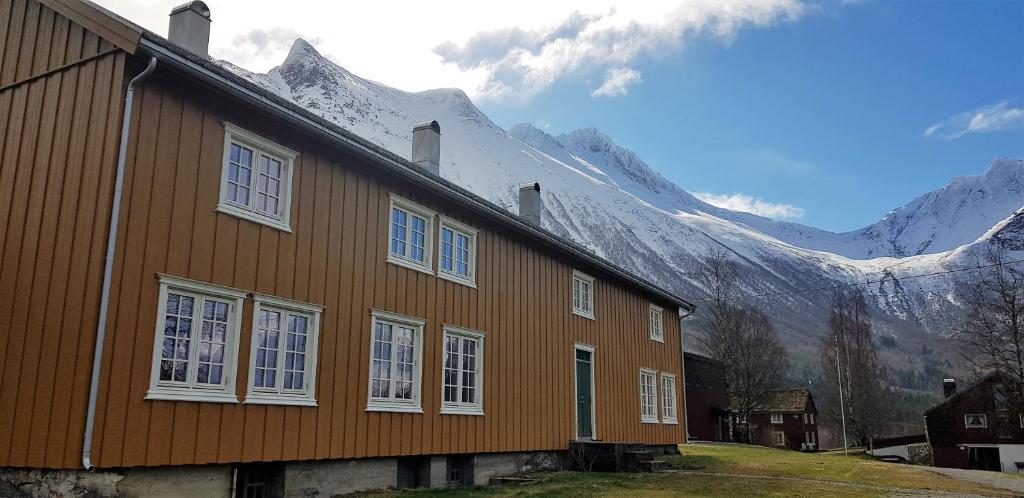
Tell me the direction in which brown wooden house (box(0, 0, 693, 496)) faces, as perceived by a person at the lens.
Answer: facing the viewer and to the right of the viewer

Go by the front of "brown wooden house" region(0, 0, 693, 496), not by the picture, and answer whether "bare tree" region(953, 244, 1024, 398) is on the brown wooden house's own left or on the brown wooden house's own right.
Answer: on the brown wooden house's own left

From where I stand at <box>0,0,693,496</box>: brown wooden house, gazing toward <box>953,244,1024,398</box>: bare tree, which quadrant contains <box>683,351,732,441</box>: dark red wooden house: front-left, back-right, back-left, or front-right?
front-left

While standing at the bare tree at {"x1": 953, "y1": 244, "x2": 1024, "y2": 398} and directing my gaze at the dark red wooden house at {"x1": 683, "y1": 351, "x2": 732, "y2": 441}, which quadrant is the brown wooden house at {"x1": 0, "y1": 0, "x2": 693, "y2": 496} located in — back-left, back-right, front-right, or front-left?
front-left

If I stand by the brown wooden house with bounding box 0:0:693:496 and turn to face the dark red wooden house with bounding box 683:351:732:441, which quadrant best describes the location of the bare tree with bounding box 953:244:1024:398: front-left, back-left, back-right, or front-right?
front-right

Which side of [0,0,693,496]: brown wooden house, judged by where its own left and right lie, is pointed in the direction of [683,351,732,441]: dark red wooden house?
left

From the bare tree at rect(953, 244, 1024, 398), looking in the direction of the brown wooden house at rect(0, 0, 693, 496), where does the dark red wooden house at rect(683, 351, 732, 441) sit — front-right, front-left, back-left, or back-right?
front-right
